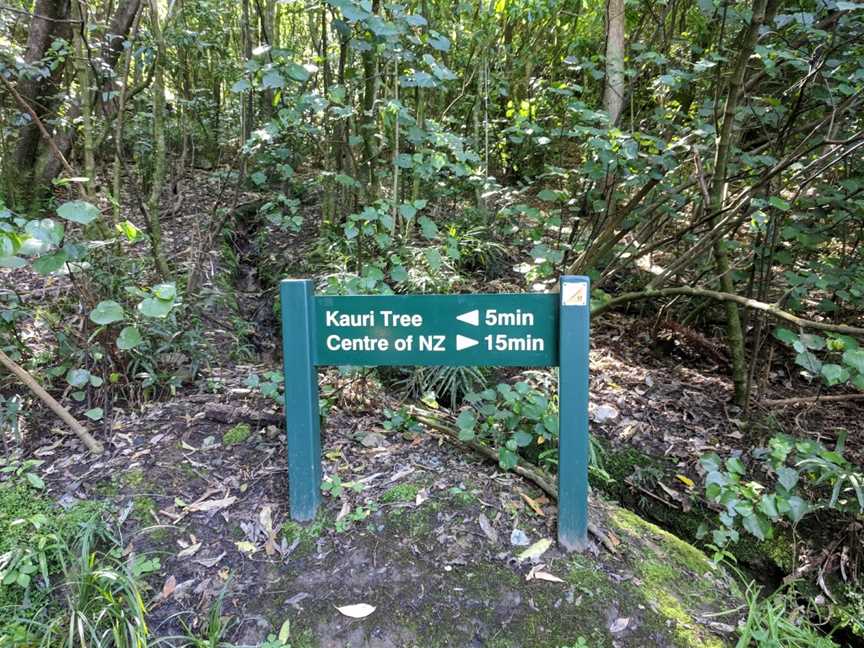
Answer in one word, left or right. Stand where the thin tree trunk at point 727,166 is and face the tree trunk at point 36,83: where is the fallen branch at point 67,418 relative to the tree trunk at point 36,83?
left

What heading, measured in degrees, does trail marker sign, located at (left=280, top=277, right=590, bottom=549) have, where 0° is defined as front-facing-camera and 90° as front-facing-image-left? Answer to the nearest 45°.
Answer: approximately 0°

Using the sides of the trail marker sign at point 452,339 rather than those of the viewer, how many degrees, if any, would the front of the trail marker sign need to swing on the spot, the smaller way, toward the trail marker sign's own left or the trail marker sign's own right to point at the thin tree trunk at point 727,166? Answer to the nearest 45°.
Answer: approximately 135° to the trail marker sign's own left

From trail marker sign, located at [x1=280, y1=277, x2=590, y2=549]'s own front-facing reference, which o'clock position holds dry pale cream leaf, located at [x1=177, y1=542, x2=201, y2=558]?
The dry pale cream leaf is roughly at 3 o'clock from the trail marker sign.

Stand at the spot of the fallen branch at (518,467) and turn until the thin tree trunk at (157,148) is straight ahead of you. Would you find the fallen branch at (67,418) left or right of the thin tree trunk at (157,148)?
left

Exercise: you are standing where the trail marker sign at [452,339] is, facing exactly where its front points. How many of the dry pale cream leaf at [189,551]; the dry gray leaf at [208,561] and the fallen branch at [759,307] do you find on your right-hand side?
2

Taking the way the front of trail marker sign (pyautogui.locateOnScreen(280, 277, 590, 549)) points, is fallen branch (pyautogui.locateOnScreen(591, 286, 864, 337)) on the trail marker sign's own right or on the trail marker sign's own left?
on the trail marker sign's own left

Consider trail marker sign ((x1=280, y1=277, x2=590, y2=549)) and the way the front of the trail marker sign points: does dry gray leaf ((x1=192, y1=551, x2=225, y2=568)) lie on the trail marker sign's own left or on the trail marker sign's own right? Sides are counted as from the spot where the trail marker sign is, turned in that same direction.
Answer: on the trail marker sign's own right

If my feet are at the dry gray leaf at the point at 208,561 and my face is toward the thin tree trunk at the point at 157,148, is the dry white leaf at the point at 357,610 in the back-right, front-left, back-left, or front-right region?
back-right

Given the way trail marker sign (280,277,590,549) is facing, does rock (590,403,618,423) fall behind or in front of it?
behind

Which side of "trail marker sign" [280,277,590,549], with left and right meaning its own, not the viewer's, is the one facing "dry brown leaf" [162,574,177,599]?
right
